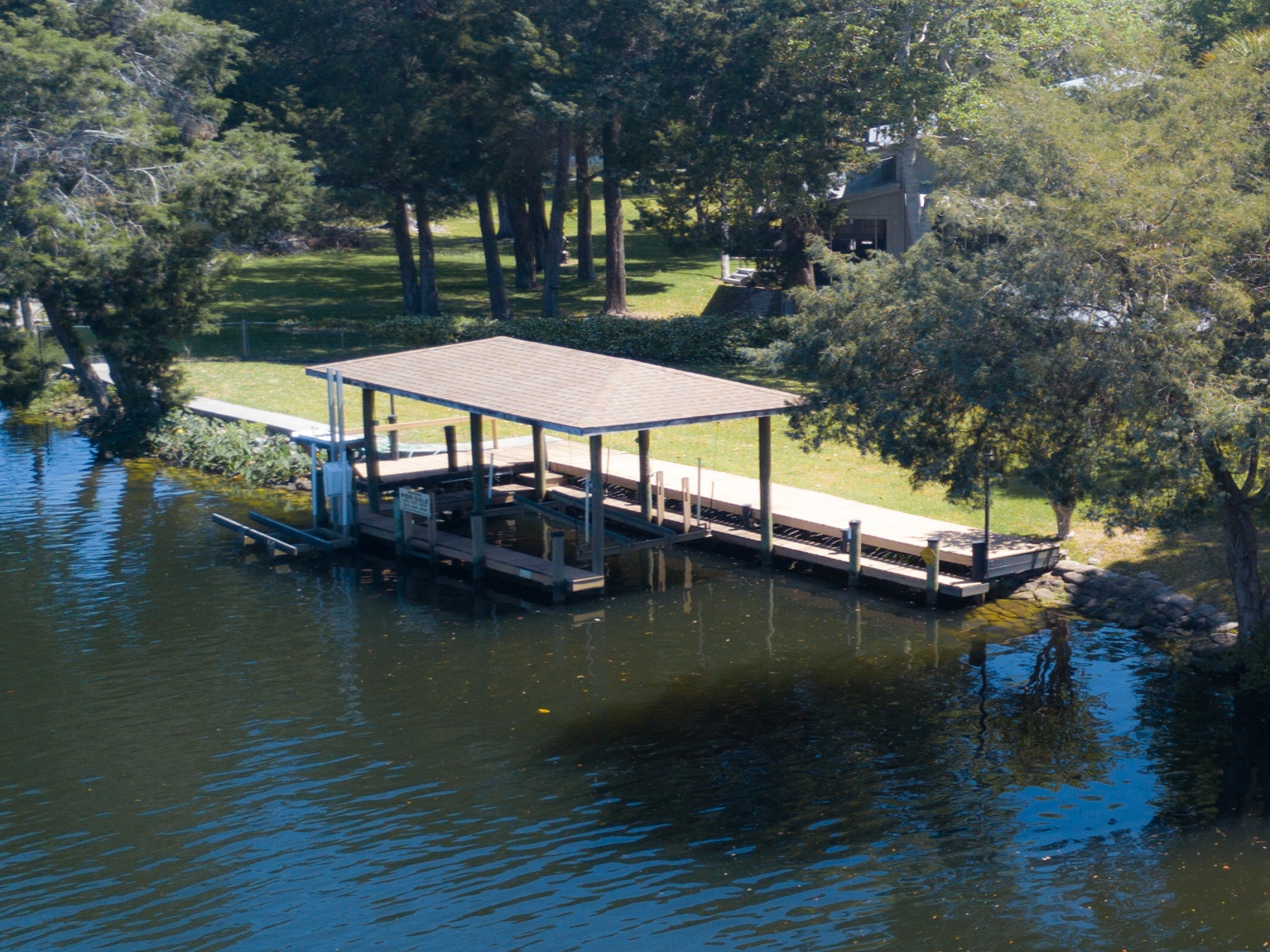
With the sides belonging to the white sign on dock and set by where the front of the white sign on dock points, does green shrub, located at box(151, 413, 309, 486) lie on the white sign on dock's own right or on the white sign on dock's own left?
on the white sign on dock's own right

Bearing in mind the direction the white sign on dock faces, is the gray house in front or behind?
behind

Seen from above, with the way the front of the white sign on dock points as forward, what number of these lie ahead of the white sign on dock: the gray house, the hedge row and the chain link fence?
0

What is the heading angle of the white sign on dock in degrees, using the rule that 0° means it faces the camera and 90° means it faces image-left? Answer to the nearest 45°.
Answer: approximately 45°

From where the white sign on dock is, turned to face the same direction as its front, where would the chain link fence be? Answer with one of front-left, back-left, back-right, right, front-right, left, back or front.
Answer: back-right

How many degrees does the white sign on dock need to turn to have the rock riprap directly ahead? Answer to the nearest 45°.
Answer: approximately 90° to its left

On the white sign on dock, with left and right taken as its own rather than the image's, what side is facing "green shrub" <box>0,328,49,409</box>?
right

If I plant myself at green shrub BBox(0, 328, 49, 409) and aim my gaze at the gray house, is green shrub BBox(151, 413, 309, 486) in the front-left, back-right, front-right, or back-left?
front-right

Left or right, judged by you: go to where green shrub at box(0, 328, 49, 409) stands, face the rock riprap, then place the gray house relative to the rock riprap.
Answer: left

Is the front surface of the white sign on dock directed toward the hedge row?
no

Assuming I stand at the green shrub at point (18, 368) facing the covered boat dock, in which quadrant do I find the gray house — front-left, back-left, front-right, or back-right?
front-left
